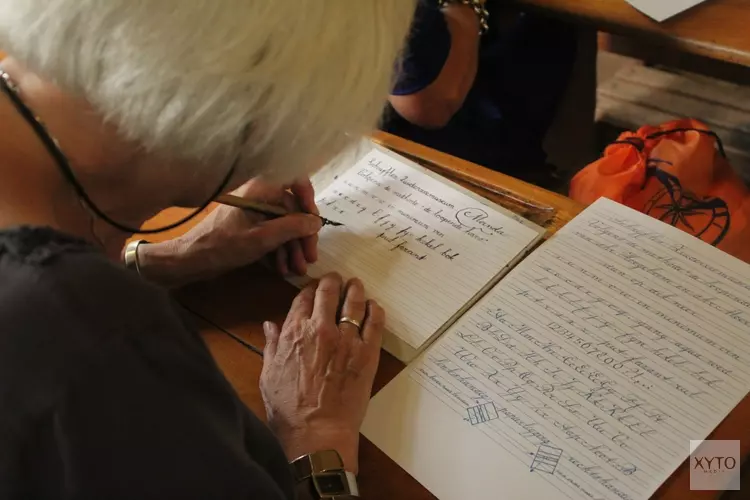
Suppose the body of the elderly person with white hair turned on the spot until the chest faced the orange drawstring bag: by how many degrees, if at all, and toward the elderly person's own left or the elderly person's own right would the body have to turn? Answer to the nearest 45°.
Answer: approximately 45° to the elderly person's own right

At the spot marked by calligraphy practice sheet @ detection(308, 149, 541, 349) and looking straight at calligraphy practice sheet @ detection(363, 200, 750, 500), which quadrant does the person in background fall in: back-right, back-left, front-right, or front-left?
back-left

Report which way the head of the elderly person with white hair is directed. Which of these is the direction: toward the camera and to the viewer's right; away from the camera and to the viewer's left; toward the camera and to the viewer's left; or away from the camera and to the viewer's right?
away from the camera and to the viewer's right

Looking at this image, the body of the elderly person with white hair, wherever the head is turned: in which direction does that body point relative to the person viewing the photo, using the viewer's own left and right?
facing away from the viewer and to the right of the viewer

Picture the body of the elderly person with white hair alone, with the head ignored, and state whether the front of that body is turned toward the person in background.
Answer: yes
